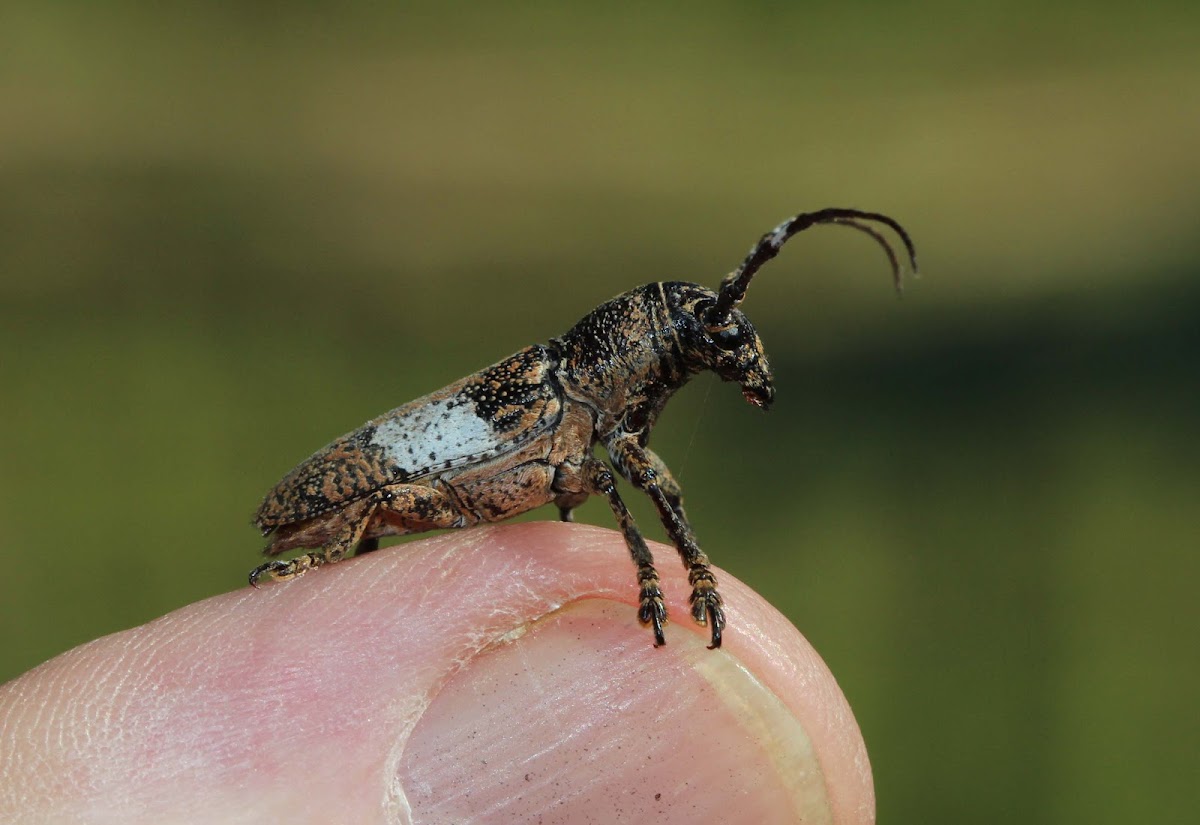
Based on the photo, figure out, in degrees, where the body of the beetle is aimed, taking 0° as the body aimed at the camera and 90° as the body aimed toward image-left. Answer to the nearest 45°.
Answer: approximately 270°
